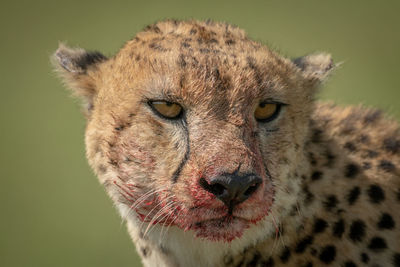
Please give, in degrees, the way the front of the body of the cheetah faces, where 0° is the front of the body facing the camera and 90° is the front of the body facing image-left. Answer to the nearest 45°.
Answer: approximately 45°
